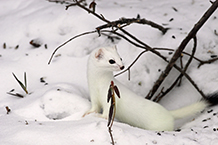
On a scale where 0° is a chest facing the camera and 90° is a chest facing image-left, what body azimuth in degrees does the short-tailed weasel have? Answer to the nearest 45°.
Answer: approximately 90°
